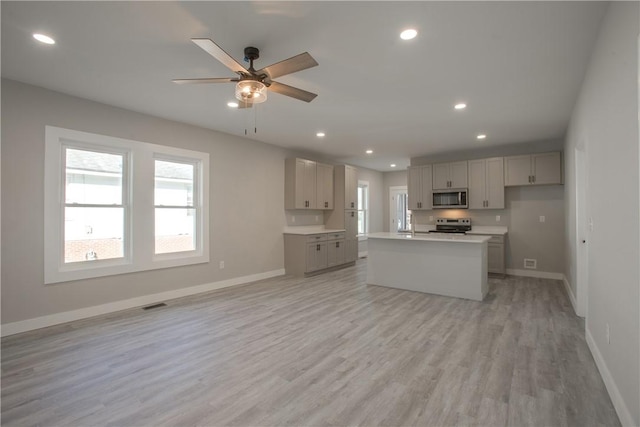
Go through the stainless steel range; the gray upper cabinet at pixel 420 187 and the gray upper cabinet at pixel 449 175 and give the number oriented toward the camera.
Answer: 3

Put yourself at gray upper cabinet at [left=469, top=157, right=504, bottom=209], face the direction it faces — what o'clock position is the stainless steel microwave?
The stainless steel microwave is roughly at 3 o'clock from the gray upper cabinet.

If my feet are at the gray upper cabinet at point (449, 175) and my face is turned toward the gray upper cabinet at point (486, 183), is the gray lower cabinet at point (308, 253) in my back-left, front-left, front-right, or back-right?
back-right

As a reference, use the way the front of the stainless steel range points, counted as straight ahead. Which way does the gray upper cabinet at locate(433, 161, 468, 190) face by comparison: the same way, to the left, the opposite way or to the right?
the same way

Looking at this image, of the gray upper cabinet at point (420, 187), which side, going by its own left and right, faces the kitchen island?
front

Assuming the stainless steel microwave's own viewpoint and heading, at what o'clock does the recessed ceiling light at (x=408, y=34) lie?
The recessed ceiling light is roughly at 12 o'clock from the stainless steel microwave.

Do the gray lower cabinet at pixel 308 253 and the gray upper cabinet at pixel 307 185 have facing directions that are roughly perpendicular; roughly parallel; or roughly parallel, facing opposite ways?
roughly parallel

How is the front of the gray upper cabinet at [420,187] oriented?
toward the camera

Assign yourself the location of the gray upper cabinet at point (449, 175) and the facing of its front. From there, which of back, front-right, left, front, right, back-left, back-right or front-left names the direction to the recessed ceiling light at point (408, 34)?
front

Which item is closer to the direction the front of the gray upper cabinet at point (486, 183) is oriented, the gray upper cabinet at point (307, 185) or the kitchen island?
the kitchen island

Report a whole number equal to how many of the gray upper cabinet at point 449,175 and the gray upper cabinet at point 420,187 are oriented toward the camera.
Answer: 2

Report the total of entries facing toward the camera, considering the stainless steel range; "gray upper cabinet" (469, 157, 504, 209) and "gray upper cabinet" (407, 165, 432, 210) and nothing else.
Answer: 3

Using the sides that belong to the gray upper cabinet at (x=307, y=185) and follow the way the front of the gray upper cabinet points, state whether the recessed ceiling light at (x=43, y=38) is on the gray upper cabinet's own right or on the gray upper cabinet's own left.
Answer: on the gray upper cabinet's own right

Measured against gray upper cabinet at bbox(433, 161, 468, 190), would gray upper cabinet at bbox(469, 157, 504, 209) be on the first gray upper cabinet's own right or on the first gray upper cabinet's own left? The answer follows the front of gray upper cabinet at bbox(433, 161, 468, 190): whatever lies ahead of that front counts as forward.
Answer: on the first gray upper cabinet's own left

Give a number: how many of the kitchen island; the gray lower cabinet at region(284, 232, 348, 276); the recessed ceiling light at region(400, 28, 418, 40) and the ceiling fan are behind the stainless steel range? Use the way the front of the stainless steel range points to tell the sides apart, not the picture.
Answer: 0

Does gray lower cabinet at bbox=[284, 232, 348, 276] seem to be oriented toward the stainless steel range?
no

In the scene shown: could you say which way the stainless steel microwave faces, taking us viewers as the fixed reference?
facing the viewer

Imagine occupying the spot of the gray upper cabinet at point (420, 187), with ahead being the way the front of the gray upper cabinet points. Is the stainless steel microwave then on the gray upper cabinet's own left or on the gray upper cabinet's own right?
on the gray upper cabinet's own left

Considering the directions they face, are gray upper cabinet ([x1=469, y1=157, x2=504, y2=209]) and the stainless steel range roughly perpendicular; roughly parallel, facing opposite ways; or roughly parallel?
roughly parallel
